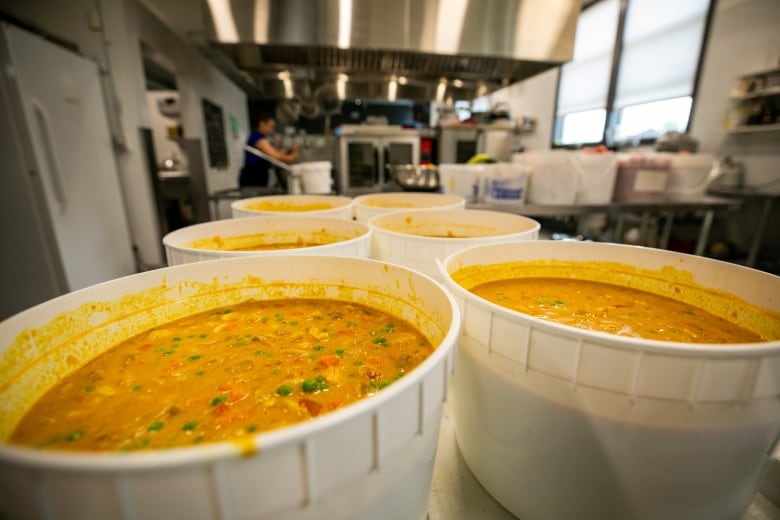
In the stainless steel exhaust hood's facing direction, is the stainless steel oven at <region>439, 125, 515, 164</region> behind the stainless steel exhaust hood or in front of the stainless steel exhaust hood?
behind

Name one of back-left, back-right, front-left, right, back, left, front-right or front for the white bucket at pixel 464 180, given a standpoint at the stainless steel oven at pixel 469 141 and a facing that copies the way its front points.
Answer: front

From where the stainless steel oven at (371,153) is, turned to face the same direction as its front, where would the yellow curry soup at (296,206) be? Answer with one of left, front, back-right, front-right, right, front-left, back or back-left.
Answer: front

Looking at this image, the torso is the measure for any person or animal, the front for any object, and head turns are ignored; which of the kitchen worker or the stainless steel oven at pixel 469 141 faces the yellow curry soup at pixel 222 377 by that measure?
the stainless steel oven

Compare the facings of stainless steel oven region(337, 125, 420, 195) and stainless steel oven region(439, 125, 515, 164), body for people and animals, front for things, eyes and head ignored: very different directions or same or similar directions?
same or similar directions

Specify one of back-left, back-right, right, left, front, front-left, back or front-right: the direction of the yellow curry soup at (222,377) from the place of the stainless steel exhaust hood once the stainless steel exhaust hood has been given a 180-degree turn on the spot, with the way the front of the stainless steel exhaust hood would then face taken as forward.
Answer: back

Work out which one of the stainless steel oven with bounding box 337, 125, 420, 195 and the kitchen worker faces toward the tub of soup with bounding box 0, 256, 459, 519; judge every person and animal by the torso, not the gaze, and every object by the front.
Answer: the stainless steel oven

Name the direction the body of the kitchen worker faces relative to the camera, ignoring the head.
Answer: to the viewer's right

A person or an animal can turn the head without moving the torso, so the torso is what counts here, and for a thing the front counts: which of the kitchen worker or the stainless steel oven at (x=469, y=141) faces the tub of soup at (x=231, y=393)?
the stainless steel oven

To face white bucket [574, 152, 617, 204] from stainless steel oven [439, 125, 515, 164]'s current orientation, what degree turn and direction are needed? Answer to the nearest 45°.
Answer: approximately 45° to its left

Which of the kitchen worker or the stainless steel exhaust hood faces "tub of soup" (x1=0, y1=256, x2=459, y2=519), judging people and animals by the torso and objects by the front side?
the stainless steel exhaust hood

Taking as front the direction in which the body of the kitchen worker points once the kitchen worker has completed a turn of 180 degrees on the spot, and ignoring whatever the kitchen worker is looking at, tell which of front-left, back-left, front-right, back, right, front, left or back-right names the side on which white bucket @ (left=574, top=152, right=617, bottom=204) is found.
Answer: back-left

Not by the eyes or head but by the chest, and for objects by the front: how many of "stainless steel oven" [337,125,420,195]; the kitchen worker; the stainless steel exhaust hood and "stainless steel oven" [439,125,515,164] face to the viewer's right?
1

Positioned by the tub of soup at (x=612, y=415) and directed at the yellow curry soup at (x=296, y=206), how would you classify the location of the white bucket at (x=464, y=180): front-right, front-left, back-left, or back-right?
front-right

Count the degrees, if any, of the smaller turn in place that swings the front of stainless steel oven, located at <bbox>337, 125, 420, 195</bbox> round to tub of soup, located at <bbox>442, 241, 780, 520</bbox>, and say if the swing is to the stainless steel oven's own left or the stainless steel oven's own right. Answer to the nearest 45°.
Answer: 0° — it already faces it

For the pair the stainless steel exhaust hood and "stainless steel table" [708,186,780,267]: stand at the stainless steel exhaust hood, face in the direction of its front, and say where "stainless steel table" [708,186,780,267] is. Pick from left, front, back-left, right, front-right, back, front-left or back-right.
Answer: left

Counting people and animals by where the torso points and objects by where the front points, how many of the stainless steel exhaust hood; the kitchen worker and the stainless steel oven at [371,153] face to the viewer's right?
1

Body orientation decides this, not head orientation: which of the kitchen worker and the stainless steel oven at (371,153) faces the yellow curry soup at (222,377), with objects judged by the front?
the stainless steel oven

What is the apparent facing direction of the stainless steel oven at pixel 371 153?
toward the camera

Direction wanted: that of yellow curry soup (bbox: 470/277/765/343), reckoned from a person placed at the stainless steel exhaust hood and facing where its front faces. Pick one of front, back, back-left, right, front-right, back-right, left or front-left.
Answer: front

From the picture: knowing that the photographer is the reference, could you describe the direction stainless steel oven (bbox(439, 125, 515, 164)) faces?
facing the viewer

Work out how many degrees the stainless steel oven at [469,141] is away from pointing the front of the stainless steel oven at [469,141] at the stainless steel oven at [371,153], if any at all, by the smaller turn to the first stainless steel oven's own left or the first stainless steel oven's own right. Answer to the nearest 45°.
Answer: approximately 45° to the first stainless steel oven's own right
